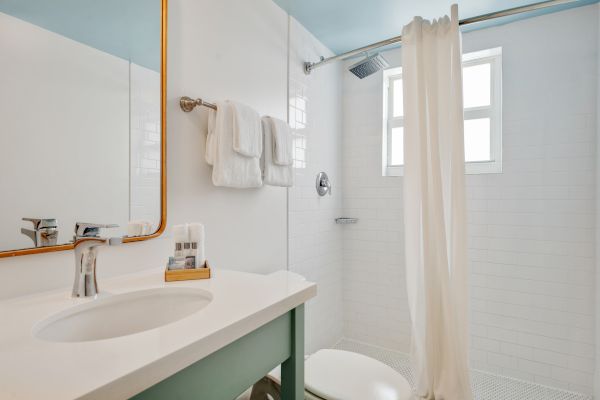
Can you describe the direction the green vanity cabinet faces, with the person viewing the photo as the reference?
facing the viewer and to the right of the viewer

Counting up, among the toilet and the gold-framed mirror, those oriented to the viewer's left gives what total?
0

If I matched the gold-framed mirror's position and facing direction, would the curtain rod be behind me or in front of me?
in front

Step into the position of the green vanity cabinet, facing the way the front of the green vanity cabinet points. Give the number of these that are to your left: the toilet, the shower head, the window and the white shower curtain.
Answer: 4

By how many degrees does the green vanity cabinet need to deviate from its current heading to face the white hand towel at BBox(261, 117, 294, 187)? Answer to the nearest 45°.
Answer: approximately 135° to its left

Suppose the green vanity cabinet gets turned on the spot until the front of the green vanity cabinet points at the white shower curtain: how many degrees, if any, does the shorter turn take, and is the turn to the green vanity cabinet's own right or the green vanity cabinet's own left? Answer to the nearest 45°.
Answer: approximately 90° to the green vanity cabinet's own left

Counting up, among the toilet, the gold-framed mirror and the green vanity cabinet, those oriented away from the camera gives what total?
0

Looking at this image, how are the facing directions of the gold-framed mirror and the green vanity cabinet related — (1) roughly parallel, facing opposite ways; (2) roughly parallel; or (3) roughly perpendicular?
roughly parallel
